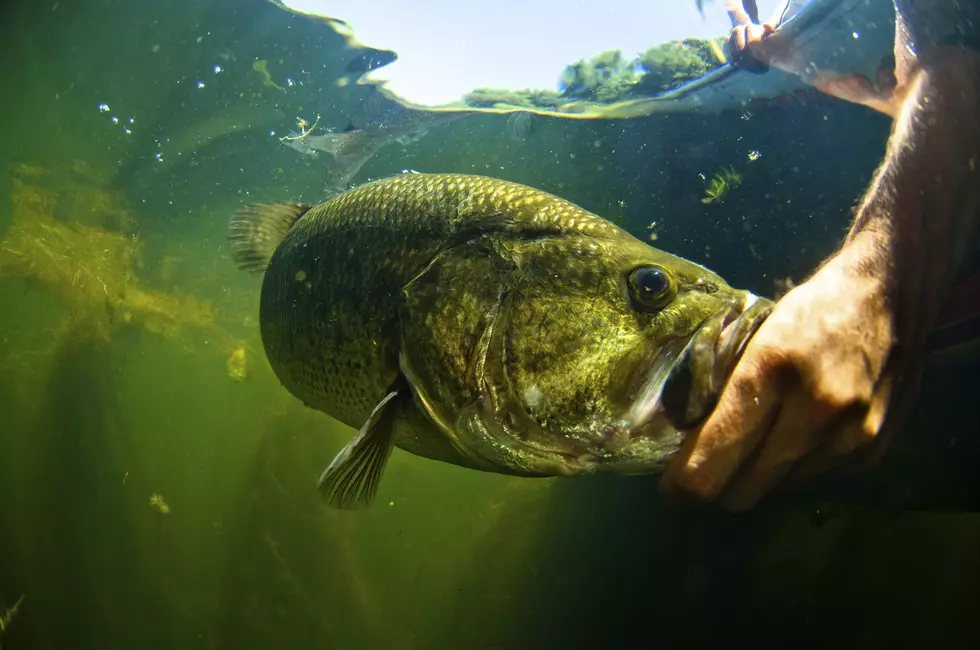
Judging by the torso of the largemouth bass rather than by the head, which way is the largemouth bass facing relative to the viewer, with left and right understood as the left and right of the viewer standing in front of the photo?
facing the viewer and to the right of the viewer

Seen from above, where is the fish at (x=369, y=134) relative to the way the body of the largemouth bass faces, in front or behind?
behind

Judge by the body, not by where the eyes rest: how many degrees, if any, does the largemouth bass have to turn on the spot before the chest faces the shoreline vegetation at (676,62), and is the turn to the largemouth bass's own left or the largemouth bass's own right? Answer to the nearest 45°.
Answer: approximately 135° to the largemouth bass's own left

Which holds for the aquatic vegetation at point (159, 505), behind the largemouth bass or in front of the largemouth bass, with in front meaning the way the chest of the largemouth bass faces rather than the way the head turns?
behind

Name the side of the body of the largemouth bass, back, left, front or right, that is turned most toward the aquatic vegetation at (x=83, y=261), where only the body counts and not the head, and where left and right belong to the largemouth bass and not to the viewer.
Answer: back
